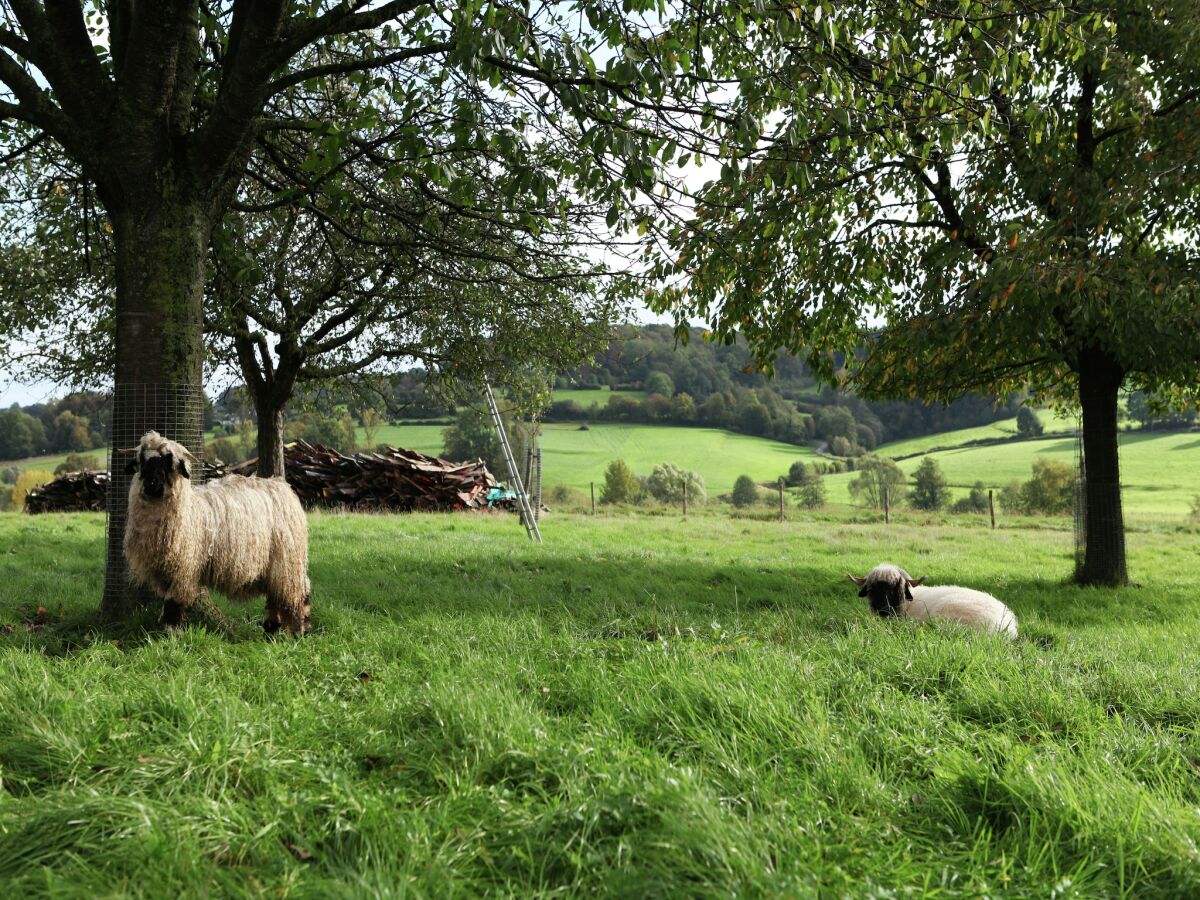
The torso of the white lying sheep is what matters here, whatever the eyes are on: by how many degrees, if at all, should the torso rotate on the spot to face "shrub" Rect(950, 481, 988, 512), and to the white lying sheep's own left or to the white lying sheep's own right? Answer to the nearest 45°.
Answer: approximately 90° to the white lying sheep's own right

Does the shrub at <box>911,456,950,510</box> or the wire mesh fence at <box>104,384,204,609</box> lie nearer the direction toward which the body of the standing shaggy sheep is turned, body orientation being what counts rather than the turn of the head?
the wire mesh fence

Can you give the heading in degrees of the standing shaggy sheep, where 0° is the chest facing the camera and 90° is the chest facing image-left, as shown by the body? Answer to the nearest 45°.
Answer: approximately 90°

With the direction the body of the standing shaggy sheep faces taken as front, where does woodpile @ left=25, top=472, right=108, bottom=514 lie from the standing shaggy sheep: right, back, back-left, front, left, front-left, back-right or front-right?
right

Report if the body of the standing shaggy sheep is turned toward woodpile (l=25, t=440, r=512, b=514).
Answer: no

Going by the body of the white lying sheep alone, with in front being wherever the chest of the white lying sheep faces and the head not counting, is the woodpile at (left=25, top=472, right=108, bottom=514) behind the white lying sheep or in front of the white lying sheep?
in front

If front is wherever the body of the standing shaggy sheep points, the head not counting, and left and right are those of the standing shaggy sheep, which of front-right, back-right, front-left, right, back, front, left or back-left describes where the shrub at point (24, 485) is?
right

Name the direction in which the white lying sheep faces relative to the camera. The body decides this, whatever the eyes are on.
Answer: to the viewer's left

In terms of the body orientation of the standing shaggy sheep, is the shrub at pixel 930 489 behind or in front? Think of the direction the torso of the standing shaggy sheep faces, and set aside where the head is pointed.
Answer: behind

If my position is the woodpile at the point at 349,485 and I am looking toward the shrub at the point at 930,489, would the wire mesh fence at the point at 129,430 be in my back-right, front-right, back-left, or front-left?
back-right

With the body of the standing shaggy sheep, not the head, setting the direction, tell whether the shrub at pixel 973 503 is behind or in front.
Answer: behind

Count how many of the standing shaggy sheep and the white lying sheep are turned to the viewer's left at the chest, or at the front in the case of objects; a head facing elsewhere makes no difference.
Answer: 2

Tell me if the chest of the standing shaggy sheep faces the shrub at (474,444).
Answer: no
